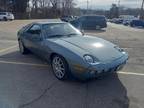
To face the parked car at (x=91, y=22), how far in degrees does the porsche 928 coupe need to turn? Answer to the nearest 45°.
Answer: approximately 135° to its left

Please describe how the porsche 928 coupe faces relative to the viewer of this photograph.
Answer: facing the viewer and to the right of the viewer
